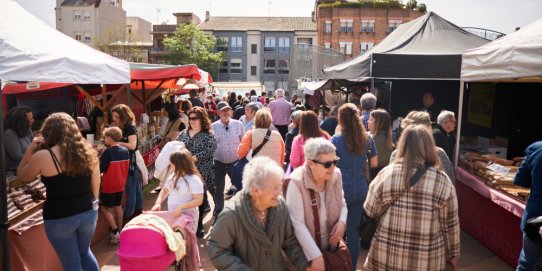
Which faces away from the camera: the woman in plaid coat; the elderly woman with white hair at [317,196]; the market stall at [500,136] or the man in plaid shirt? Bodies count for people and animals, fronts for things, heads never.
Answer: the woman in plaid coat

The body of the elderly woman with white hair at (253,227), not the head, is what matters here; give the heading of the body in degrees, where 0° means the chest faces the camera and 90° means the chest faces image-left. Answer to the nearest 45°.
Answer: approximately 315°

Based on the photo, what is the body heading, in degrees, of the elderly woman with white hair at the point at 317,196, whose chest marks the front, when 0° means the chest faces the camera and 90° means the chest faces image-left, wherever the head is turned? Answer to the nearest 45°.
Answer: approximately 315°

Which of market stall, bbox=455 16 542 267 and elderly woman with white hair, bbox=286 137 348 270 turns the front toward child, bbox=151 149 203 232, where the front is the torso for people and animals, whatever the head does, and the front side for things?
the market stall

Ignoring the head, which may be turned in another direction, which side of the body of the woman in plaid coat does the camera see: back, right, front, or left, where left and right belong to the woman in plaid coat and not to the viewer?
back

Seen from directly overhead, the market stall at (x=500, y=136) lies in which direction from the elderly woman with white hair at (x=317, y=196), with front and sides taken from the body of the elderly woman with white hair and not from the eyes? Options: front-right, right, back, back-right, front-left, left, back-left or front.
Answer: left

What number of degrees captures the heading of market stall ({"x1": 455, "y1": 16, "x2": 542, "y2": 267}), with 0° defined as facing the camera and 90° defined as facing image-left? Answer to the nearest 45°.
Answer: approximately 45°

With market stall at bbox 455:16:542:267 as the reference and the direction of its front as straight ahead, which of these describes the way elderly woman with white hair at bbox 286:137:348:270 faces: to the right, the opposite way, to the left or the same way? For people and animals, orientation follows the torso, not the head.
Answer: to the left

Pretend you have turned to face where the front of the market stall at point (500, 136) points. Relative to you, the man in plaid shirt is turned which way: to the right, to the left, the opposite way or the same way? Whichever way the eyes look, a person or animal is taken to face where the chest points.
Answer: to the left
